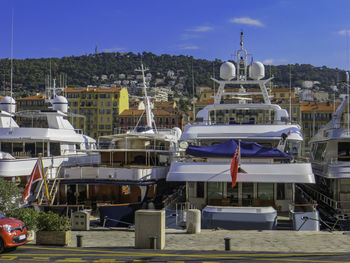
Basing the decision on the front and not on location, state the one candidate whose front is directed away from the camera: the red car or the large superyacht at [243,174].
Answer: the large superyacht

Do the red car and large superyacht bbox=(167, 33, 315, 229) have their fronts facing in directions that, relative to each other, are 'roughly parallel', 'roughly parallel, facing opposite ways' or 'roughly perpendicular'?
roughly perpendicular

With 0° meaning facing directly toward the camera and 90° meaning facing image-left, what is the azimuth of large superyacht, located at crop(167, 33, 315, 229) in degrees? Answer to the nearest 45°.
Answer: approximately 180°

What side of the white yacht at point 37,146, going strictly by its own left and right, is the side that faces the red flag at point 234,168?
right

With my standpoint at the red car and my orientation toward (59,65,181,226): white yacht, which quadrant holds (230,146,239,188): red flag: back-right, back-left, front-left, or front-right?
front-right

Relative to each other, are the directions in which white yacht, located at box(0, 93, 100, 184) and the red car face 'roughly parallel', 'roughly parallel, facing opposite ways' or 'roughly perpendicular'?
roughly perpendicular

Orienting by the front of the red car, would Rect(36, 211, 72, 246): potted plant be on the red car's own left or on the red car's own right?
on the red car's own left

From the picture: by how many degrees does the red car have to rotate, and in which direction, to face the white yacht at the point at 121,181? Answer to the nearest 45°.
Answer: approximately 90° to its left

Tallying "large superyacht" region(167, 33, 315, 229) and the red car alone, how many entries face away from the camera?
1

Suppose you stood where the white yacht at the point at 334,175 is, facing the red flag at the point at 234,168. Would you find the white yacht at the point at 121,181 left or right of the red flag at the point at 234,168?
right

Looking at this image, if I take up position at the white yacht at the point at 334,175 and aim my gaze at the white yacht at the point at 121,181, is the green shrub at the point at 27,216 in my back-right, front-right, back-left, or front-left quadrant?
front-left

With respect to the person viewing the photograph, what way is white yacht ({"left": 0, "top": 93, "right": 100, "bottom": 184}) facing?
facing away from the viewer and to the right of the viewer
